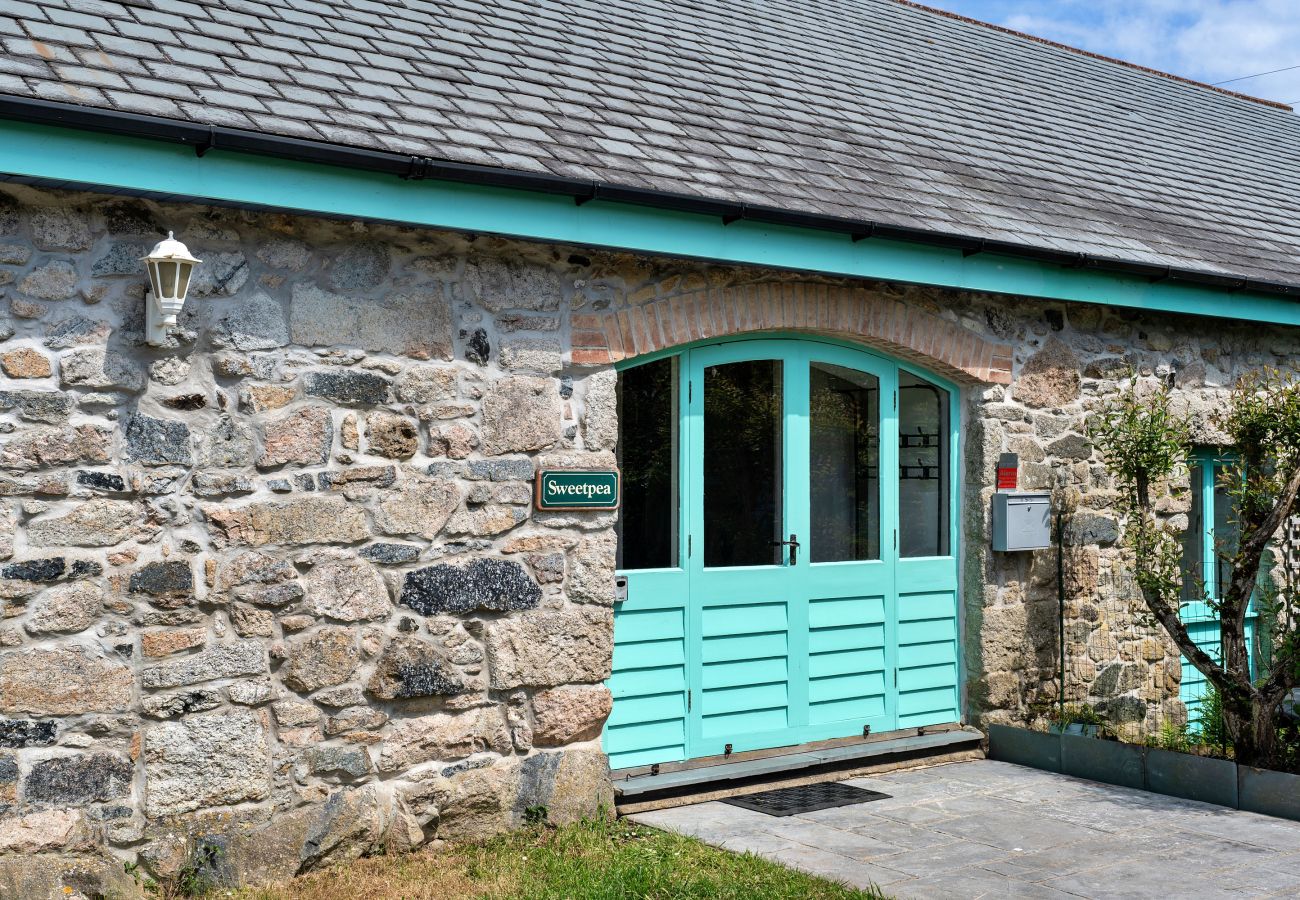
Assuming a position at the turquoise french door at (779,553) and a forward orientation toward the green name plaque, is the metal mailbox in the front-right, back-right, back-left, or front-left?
back-left

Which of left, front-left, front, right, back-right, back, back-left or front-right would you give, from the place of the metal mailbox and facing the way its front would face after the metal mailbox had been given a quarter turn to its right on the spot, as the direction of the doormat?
front

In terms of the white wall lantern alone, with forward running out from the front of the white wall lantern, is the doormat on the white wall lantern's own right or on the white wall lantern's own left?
on the white wall lantern's own left

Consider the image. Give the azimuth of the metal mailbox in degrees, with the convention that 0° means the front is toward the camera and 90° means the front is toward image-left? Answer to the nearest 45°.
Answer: approximately 315°

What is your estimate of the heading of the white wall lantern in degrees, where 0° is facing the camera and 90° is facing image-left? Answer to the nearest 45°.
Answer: approximately 315°

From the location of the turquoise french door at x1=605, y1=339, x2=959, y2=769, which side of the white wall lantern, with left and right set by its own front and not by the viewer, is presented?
left

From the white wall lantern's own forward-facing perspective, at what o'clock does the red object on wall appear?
The red object on wall is roughly at 10 o'clock from the white wall lantern.

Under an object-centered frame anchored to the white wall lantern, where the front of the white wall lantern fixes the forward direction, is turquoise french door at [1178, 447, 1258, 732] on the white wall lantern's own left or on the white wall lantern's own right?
on the white wall lantern's own left

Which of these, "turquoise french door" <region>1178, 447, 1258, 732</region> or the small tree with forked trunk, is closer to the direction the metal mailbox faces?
the small tree with forked trunk

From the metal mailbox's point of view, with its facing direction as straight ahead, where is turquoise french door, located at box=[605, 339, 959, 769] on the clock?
The turquoise french door is roughly at 3 o'clock from the metal mailbox.

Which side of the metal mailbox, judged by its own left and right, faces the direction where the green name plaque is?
right

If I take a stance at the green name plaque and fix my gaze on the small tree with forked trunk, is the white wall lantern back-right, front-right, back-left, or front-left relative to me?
back-right
